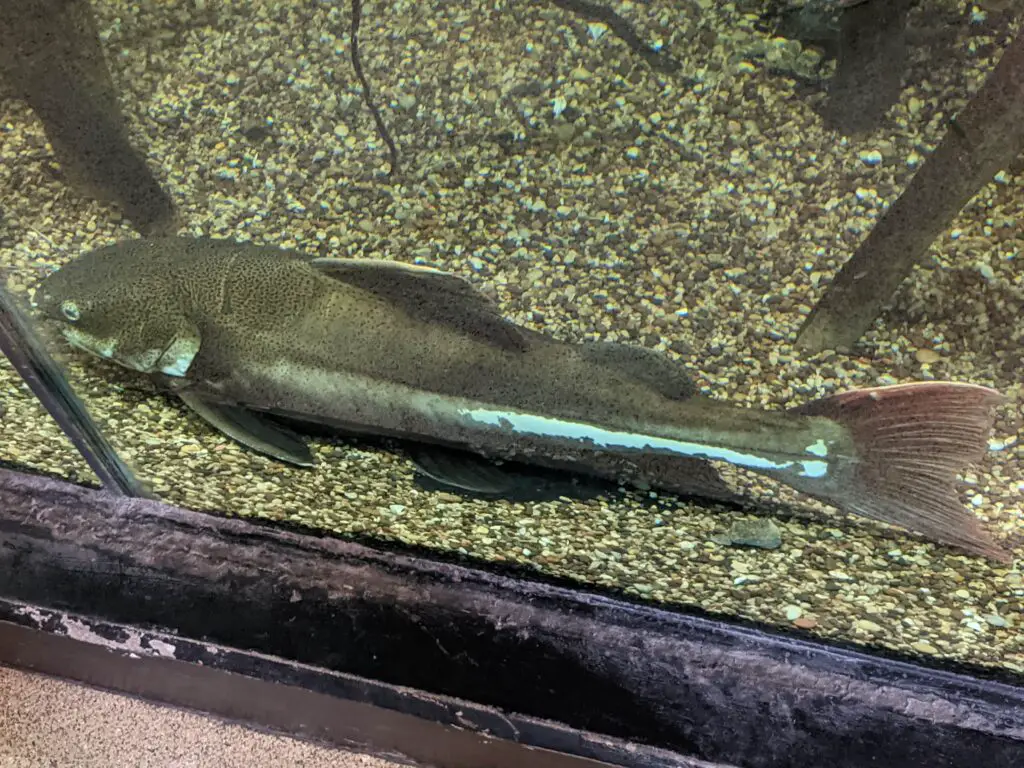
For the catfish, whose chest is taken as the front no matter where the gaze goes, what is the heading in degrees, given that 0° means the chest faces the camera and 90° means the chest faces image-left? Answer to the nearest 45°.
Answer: approximately 90°

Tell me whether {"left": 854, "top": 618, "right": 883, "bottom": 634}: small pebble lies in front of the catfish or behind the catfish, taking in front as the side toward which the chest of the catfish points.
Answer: behind

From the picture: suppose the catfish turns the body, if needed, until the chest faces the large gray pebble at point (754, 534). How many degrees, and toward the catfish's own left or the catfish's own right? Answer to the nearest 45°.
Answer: approximately 180°

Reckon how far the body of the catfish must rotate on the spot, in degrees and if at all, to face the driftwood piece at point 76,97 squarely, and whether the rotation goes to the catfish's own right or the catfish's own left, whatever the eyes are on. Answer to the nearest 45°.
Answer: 0° — it already faces it
